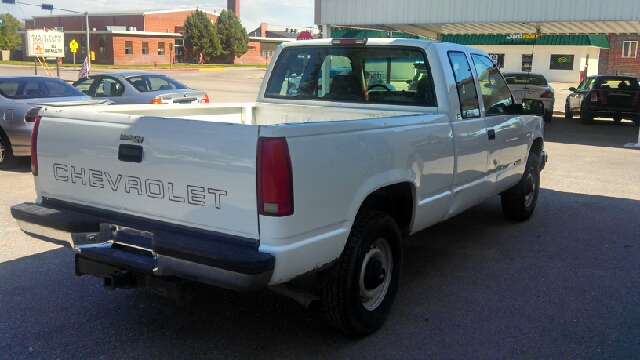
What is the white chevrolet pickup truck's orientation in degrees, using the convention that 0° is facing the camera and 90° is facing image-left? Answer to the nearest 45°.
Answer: approximately 225°

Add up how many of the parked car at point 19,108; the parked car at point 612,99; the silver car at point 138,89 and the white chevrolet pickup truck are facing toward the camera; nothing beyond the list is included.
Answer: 0

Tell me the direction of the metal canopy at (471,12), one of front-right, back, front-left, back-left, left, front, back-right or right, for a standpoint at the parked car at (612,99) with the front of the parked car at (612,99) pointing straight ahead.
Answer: left

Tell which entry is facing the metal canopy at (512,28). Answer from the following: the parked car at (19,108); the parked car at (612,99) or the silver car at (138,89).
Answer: the parked car at (612,99)

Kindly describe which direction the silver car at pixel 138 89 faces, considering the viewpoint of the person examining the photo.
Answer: facing away from the viewer and to the left of the viewer

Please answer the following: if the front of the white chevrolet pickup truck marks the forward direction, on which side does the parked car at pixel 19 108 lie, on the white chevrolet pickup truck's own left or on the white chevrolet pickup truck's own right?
on the white chevrolet pickup truck's own left

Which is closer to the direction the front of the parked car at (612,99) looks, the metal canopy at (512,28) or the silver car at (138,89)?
the metal canopy

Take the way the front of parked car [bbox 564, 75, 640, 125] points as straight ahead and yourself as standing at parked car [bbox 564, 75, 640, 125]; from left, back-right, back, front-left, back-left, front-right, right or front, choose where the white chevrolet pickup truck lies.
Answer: back-left

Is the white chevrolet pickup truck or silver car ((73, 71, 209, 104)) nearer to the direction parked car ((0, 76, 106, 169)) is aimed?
the silver car

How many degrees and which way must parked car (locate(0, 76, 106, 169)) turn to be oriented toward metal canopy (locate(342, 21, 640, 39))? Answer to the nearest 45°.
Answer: approximately 90° to its right

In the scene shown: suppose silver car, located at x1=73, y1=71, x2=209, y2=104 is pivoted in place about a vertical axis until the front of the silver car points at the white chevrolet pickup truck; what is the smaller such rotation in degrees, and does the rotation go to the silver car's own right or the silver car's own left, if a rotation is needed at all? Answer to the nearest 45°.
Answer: approximately 135° to the silver car's own left

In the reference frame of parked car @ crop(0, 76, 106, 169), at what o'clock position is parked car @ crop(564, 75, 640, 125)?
parked car @ crop(564, 75, 640, 125) is roughly at 4 o'clock from parked car @ crop(0, 76, 106, 169).

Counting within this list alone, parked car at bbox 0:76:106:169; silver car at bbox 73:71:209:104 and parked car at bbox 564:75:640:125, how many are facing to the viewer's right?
0

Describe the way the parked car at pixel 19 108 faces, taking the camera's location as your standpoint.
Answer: facing away from the viewer and to the left of the viewer

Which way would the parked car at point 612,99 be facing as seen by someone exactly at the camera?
facing away from the viewer and to the left of the viewer

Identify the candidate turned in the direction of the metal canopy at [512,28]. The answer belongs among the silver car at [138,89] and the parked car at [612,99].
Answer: the parked car

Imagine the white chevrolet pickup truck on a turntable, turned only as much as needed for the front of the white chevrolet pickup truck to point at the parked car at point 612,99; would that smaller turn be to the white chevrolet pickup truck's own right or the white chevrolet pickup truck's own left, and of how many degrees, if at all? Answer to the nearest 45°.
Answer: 0° — it already faces it
